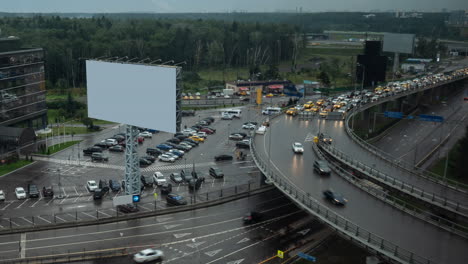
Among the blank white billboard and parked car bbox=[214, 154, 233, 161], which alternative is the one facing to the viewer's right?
the parked car

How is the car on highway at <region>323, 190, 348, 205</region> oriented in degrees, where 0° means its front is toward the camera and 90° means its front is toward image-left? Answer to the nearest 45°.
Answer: approximately 315°

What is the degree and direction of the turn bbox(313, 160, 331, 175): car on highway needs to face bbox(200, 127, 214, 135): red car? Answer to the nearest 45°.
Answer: approximately 180°

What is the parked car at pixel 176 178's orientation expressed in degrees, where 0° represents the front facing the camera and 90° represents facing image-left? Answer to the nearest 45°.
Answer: approximately 315°
